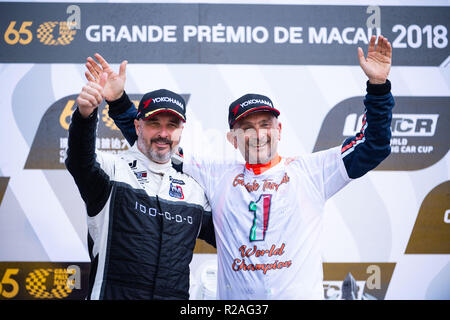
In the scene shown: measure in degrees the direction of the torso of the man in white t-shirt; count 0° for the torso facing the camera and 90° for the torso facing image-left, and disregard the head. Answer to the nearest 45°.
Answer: approximately 0°
